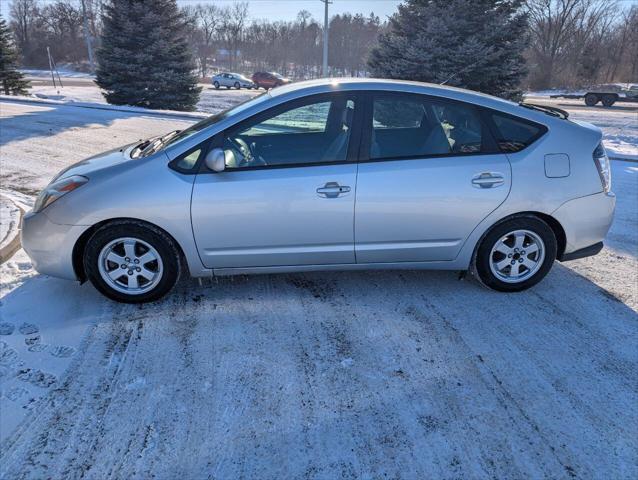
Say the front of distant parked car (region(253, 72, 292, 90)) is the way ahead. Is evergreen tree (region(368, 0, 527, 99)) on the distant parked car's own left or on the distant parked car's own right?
on the distant parked car's own right

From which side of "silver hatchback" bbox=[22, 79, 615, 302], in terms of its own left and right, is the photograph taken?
left
